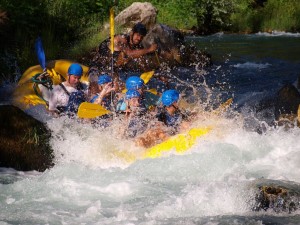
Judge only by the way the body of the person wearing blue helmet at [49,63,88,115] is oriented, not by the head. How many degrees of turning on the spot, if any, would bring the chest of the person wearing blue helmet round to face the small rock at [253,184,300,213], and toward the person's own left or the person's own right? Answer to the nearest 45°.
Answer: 0° — they already face it

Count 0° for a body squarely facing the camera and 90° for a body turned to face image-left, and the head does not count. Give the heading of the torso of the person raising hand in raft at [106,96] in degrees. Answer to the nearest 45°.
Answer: approximately 315°

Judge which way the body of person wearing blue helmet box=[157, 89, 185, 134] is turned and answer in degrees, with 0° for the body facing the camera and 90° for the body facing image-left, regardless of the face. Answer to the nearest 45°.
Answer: approximately 315°

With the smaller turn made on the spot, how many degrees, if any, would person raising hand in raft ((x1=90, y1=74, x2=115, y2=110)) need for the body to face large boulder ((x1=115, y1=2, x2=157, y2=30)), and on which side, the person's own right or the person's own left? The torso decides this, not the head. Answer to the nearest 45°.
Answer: approximately 135° to the person's own left

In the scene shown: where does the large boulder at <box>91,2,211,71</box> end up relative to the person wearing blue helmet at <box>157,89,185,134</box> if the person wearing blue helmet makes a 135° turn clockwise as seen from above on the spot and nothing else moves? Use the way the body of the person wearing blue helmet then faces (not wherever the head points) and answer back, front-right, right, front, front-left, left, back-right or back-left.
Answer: right
